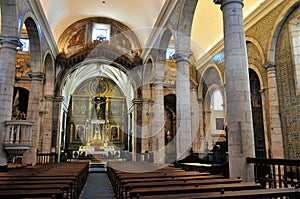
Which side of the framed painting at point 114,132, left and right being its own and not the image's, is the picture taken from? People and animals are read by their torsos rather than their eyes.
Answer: front

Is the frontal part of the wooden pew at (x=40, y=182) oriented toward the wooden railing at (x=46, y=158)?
yes

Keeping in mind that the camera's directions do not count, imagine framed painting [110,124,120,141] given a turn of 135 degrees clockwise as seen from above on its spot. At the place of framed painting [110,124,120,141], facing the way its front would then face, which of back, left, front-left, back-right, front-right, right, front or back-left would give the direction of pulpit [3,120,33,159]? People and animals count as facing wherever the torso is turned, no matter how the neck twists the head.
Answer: back-left

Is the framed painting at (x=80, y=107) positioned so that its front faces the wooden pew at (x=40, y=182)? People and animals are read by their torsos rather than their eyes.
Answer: yes

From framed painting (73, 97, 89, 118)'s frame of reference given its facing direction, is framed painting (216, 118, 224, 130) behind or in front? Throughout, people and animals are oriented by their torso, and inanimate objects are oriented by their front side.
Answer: in front

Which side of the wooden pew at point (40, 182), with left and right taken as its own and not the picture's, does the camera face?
back

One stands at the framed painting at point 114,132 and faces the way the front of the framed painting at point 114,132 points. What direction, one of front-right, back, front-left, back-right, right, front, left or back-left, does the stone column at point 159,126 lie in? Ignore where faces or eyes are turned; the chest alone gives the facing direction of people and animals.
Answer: front

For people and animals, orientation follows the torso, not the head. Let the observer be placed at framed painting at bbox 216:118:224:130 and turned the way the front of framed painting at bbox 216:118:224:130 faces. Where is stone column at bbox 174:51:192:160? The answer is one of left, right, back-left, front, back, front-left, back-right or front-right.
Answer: front

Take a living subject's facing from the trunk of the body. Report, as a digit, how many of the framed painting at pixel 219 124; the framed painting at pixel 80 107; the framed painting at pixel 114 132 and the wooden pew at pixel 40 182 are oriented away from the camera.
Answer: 1

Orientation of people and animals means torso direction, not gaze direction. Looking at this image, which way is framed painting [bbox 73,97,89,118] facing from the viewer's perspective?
toward the camera

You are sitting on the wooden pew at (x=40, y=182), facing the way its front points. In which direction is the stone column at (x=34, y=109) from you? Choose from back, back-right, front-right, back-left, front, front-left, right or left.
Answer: front

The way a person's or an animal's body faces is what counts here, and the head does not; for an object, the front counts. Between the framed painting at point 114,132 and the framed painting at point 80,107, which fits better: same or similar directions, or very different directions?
same or similar directions

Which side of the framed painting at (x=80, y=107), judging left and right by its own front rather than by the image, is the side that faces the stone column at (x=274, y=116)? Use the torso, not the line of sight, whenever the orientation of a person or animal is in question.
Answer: front

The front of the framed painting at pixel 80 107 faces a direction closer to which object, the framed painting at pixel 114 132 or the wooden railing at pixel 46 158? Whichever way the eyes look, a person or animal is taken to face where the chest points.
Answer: the wooden railing
